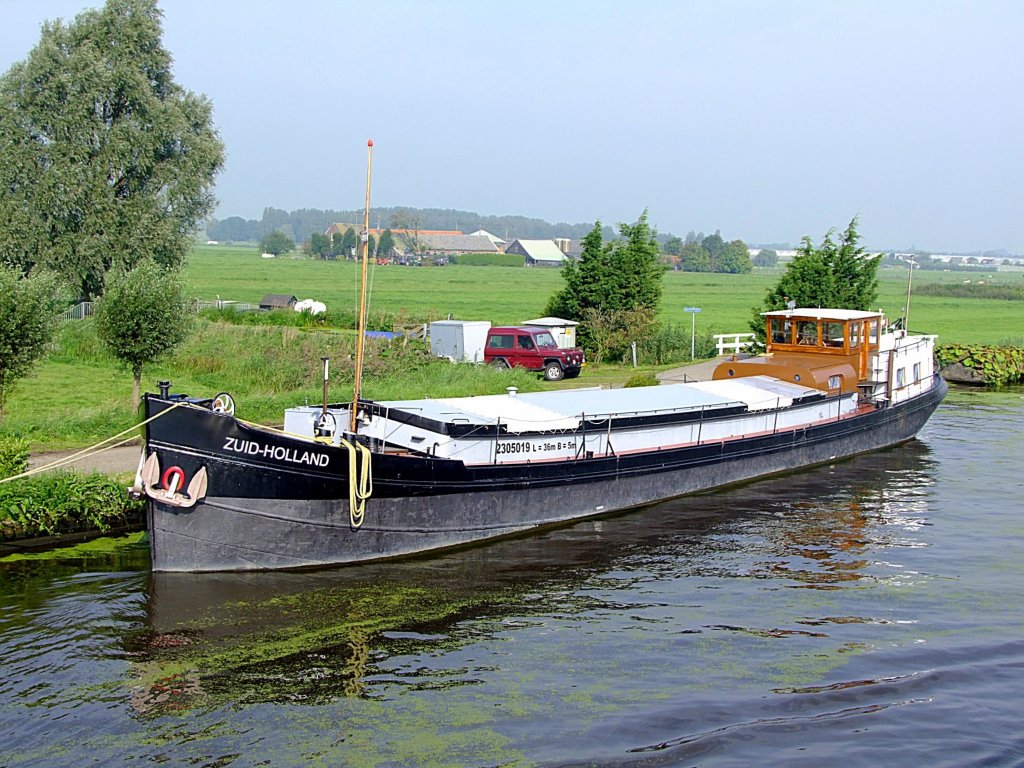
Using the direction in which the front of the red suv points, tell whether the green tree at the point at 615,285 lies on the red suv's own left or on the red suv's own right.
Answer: on the red suv's own left

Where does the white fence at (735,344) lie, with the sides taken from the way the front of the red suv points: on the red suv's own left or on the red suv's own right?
on the red suv's own left

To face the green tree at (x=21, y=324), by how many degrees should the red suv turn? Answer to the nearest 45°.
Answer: approximately 90° to its right

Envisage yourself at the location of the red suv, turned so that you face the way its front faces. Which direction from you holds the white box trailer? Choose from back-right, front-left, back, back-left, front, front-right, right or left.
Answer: back

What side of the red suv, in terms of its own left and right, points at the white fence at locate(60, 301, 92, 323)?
back

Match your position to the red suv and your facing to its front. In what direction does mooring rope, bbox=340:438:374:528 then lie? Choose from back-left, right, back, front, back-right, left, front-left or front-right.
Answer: front-right

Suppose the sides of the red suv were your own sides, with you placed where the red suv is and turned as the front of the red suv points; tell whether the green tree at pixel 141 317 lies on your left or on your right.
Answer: on your right

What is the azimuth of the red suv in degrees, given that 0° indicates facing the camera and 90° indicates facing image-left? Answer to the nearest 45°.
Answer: approximately 315°

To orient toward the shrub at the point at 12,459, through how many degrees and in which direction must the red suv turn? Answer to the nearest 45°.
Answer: approximately 45° to its right
